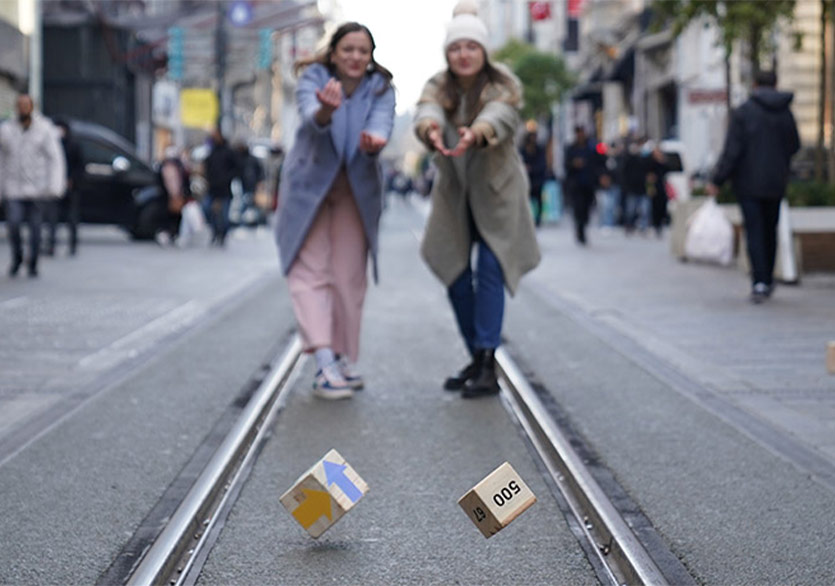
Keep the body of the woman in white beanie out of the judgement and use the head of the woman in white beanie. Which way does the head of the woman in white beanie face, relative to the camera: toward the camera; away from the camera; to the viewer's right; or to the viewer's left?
toward the camera

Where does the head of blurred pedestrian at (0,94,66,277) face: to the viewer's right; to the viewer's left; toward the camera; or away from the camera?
toward the camera

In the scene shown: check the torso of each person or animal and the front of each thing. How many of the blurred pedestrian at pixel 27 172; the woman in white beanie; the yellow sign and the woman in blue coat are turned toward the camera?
4

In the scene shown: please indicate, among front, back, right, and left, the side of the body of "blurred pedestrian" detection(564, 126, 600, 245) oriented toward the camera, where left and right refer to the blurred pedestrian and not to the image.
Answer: front

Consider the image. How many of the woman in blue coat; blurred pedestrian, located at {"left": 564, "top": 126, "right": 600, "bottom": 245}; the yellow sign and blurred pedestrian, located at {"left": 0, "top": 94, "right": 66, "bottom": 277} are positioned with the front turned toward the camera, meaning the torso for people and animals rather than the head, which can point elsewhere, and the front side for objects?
4

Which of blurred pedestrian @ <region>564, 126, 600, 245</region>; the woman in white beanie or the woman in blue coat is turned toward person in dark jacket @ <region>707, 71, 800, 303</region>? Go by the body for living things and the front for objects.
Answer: the blurred pedestrian

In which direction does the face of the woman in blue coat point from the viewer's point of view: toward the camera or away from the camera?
toward the camera

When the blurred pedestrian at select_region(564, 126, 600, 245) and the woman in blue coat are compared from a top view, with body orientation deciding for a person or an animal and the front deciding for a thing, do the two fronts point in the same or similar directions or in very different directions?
same or similar directions

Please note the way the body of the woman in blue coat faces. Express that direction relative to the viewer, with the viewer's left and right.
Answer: facing the viewer

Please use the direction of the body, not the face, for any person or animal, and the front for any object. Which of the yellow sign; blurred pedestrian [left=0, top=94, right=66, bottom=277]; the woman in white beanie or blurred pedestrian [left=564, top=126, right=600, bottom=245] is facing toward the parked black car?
the yellow sign

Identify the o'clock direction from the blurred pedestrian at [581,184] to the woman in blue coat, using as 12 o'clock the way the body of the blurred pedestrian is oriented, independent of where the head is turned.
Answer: The woman in blue coat is roughly at 12 o'clock from the blurred pedestrian.

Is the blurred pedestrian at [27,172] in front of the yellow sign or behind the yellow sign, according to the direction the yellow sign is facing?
in front

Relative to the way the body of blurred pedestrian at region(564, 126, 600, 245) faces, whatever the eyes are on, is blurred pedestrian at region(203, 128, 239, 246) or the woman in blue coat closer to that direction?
the woman in blue coat

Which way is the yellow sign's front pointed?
toward the camera

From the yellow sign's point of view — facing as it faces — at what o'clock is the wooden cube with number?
The wooden cube with number is roughly at 12 o'clock from the yellow sign.
